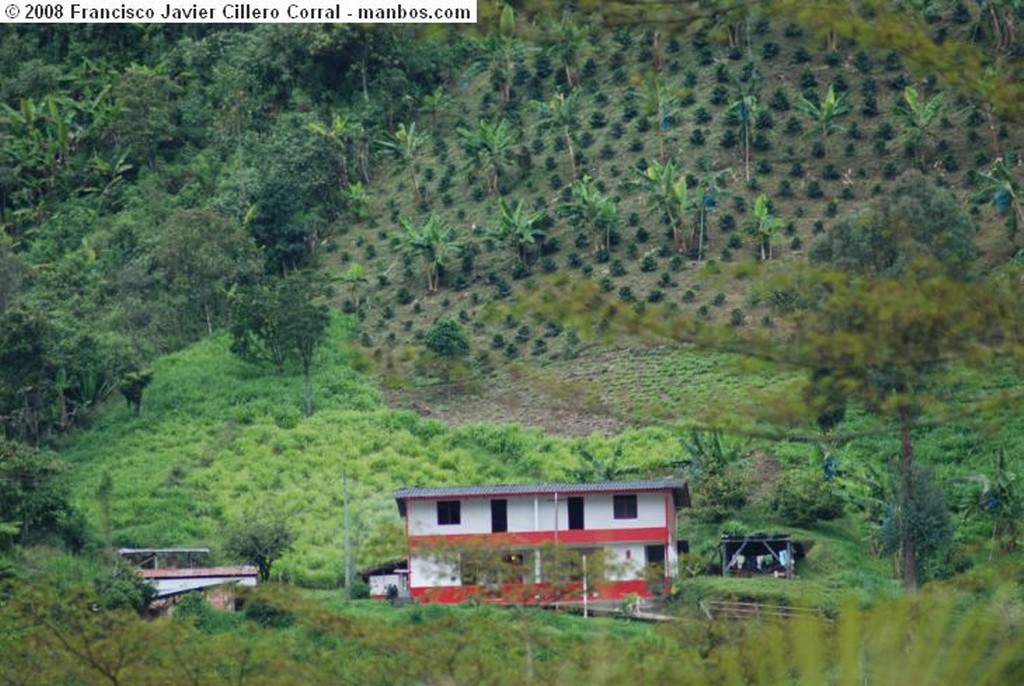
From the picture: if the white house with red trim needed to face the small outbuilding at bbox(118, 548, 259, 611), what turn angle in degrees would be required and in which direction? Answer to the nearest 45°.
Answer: approximately 90° to its right

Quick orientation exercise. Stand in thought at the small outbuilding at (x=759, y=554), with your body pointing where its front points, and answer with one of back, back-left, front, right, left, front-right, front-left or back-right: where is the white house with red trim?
right

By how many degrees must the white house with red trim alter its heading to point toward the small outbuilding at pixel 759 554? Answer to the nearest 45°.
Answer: approximately 90° to its left

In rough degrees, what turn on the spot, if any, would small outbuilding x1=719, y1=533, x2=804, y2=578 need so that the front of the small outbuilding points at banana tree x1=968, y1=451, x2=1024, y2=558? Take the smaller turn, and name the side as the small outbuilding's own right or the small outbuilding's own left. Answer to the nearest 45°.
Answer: approximately 90° to the small outbuilding's own left

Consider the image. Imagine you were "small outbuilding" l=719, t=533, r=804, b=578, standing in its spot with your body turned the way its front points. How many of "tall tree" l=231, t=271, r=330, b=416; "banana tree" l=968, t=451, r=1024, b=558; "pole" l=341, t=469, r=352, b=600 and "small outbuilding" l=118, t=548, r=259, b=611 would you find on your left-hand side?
1

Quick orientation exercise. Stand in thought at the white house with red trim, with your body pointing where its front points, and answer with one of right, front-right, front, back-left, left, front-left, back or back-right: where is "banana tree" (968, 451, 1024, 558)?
left

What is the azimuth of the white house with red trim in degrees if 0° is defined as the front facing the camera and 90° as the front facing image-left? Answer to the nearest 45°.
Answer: approximately 0°

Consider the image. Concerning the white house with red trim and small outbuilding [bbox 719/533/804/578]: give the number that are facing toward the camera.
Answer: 2

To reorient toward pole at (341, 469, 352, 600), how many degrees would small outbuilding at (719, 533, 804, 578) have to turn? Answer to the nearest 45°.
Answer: approximately 90° to its right
